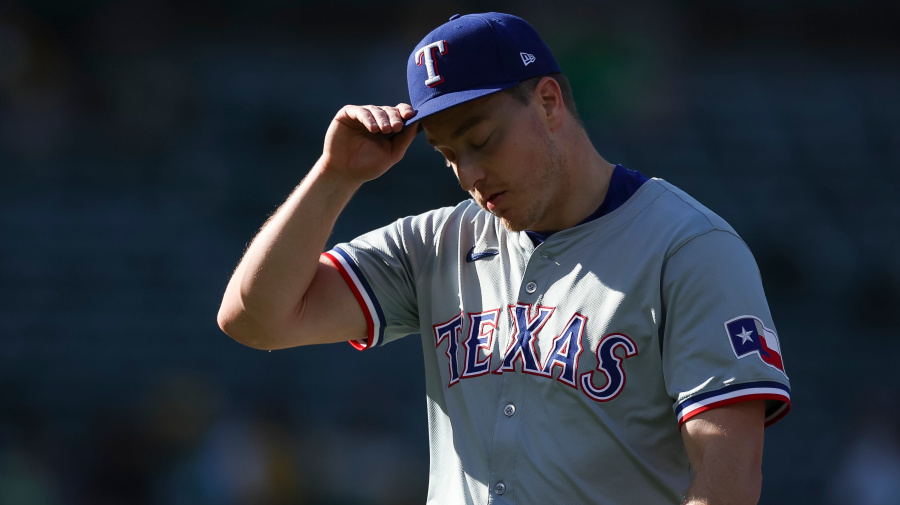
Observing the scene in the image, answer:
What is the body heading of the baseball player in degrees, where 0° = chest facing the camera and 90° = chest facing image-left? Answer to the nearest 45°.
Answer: approximately 45°
